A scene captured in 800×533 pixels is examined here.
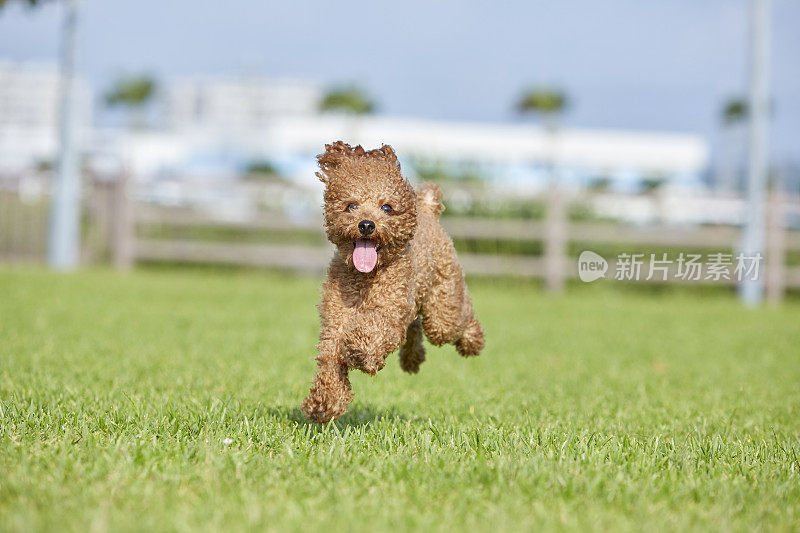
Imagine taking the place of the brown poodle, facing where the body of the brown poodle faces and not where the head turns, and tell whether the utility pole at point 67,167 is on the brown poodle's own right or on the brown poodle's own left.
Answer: on the brown poodle's own right

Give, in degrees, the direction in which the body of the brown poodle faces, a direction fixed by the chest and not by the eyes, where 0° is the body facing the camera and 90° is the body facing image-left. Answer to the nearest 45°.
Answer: approximately 45°

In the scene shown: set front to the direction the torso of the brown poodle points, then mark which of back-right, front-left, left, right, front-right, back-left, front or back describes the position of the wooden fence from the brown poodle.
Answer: back-right

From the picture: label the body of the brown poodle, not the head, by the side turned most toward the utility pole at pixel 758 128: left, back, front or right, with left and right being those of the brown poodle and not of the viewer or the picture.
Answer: back
